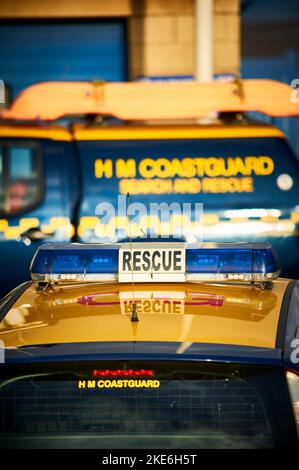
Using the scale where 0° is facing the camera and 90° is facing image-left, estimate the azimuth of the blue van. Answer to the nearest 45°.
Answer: approximately 90°
